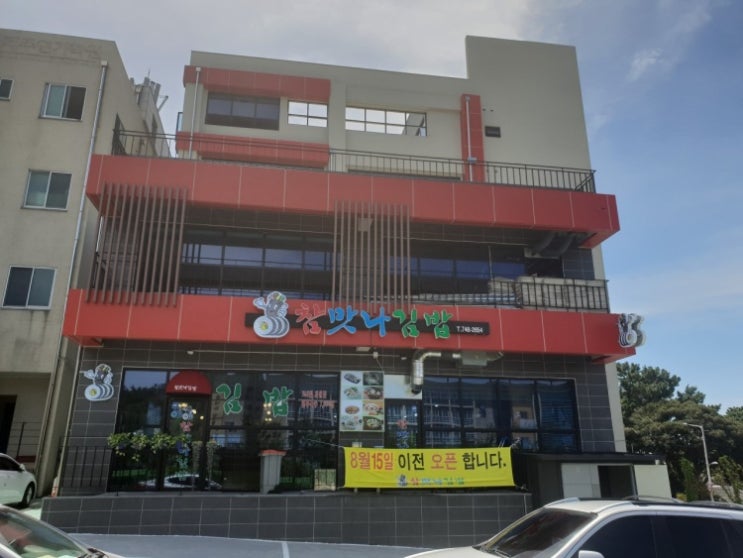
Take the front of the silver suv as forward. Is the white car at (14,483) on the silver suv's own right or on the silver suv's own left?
on the silver suv's own right

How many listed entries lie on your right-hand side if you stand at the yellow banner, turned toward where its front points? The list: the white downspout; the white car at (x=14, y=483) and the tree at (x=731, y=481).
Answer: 2

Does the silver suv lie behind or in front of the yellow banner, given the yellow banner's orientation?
in front

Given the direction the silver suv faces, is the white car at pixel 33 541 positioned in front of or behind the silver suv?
in front

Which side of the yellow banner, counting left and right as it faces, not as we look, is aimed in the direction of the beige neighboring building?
right

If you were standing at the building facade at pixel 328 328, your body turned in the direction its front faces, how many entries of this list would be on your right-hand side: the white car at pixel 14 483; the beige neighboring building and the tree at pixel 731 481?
2

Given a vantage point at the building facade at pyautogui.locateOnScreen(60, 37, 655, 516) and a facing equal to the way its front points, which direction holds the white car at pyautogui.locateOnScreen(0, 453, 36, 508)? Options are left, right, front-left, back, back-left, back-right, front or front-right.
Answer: right

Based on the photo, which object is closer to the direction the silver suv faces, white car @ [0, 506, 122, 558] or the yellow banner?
the white car

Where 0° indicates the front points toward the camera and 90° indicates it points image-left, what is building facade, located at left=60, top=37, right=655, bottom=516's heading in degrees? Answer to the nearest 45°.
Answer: approximately 0°

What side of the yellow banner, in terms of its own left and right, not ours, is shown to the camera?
front

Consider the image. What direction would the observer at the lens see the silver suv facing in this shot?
facing the viewer and to the left of the viewer

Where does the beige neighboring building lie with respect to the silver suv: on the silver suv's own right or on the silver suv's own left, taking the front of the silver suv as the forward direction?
on the silver suv's own right

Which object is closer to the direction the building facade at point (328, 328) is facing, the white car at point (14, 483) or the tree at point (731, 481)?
the white car

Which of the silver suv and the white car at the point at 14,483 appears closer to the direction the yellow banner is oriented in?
the silver suv
